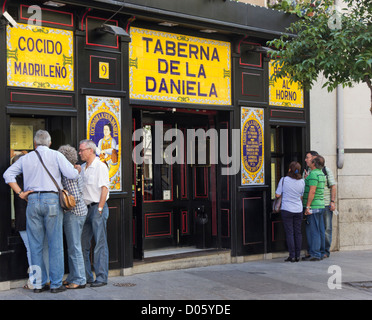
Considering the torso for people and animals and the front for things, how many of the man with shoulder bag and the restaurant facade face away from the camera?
1

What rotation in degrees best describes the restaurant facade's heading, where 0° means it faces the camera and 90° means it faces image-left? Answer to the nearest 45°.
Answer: approximately 315°

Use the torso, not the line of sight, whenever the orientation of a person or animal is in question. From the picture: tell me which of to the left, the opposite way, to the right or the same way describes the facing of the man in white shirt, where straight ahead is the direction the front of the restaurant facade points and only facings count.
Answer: to the right

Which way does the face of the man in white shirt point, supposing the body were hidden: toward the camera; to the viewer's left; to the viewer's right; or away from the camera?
to the viewer's left

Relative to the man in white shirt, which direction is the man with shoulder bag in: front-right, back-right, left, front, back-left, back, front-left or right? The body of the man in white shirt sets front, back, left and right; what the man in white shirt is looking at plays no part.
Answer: front

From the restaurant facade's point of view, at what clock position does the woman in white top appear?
The woman in white top is roughly at 10 o'clock from the restaurant facade.

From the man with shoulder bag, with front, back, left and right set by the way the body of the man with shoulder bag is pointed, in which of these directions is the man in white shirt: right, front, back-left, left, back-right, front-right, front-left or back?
front-right

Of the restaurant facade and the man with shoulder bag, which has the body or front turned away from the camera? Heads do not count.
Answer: the man with shoulder bag

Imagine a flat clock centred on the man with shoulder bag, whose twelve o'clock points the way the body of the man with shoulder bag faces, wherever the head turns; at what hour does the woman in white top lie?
The woman in white top is roughly at 2 o'clock from the man with shoulder bag.

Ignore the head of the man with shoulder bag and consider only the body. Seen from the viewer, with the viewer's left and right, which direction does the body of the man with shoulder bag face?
facing away from the viewer

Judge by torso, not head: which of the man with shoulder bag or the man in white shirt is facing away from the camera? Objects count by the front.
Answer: the man with shoulder bag
